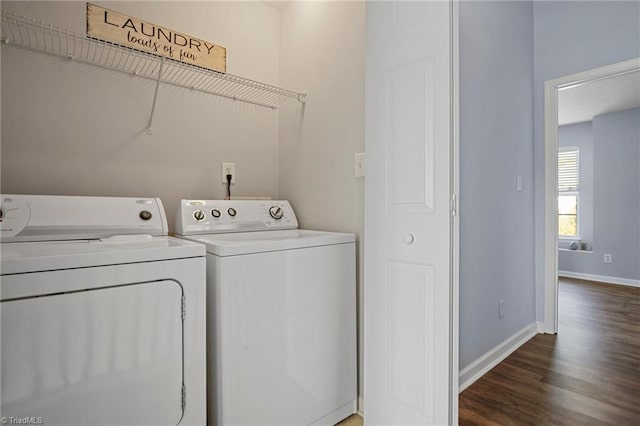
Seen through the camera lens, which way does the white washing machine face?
facing the viewer and to the right of the viewer

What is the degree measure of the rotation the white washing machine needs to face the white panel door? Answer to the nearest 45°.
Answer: approximately 45° to its left

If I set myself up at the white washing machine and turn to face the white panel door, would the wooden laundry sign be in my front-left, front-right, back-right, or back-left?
back-left
